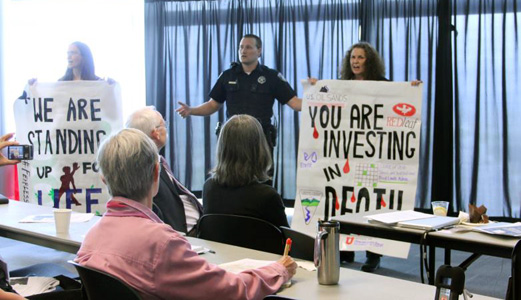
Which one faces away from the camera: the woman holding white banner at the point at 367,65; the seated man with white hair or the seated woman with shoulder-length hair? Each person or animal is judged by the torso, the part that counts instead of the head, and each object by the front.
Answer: the seated woman with shoulder-length hair

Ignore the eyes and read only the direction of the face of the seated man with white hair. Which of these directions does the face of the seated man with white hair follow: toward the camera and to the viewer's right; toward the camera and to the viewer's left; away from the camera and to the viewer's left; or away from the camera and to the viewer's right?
away from the camera and to the viewer's right

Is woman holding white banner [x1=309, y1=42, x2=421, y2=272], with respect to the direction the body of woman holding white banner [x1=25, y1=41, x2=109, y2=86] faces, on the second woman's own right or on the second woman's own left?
on the second woman's own left

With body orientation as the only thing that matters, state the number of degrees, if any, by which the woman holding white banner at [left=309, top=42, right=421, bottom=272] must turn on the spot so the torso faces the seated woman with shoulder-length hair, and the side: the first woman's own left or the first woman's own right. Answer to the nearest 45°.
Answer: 0° — they already face them

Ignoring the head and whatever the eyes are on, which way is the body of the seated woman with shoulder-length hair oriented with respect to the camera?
away from the camera

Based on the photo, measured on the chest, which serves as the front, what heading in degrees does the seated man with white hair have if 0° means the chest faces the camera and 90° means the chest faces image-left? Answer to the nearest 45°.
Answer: approximately 270°

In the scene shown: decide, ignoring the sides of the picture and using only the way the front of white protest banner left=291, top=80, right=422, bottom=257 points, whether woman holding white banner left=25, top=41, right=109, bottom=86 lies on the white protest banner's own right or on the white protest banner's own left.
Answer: on the white protest banner's own right

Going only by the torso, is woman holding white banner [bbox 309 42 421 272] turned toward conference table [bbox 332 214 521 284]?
yes
